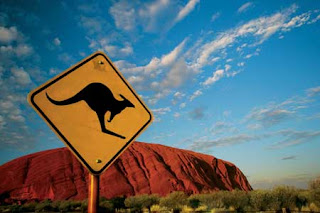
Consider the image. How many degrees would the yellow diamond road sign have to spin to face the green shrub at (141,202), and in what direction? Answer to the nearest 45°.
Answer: approximately 180°

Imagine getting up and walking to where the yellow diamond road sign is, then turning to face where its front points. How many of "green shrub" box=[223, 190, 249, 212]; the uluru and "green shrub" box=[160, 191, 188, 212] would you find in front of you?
0

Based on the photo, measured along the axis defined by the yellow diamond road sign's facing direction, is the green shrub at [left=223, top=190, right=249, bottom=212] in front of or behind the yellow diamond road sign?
behind

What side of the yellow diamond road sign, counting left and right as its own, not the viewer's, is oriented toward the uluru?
back

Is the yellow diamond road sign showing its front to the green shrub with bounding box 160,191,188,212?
no

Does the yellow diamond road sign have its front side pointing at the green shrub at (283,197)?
no

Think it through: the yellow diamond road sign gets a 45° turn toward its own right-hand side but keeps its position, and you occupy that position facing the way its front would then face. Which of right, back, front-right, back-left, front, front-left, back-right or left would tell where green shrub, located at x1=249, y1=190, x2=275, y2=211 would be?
back

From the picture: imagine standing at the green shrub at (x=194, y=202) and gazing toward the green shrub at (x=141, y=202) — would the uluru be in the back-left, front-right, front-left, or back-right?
front-right

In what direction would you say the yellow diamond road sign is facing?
toward the camera

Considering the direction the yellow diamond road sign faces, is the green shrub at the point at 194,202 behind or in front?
behind
